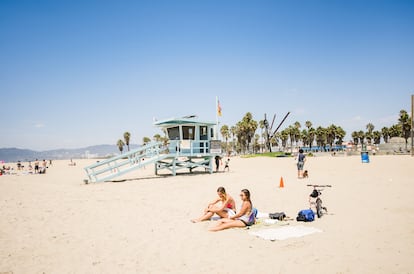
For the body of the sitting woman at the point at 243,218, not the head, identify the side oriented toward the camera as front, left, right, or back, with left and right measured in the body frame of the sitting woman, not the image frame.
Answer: left

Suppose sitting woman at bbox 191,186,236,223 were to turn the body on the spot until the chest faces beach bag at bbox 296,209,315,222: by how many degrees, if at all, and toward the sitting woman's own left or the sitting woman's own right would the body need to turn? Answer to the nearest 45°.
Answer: approximately 135° to the sitting woman's own left

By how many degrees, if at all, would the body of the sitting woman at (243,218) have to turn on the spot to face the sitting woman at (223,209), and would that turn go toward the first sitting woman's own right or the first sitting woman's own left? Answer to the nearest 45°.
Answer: approximately 45° to the first sitting woman's own right

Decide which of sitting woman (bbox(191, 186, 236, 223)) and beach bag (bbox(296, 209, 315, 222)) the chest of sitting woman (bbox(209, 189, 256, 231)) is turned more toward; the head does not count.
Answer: the sitting woman

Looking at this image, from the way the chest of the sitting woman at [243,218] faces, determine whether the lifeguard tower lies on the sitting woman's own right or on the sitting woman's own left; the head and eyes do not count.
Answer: on the sitting woman's own right

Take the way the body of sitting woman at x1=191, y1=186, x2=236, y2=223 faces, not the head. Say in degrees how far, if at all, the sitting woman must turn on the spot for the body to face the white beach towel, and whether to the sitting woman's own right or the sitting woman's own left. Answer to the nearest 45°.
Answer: approximately 90° to the sitting woman's own left

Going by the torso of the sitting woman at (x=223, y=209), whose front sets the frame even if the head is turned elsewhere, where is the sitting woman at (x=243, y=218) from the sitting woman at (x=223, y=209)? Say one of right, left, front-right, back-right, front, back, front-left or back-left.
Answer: left

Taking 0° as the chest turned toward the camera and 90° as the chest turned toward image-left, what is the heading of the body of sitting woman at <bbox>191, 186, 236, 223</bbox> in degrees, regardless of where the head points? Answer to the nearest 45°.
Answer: approximately 45°

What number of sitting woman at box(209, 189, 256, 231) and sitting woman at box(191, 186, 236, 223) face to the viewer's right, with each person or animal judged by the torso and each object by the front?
0

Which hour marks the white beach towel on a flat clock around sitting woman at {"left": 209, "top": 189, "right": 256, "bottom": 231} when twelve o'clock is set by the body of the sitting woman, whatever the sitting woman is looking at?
The white beach towel is roughly at 7 o'clock from the sitting woman.
